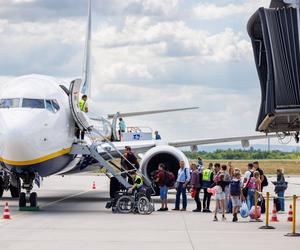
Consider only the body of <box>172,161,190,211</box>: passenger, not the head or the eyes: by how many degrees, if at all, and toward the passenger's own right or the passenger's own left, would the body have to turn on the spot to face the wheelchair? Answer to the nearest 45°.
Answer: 0° — they already face it

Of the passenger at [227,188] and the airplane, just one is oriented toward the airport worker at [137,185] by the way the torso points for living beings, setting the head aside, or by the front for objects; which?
the passenger at [227,188]

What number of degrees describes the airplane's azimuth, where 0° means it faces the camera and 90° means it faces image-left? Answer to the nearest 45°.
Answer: approximately 0°

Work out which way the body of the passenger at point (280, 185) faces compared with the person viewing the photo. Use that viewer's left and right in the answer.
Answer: facing to the left of the viewer

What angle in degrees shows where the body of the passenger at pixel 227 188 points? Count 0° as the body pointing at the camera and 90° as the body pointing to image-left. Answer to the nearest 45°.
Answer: approximately 90°

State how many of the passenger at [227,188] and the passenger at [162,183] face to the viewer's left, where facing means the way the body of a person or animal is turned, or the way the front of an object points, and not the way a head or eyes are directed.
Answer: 2
